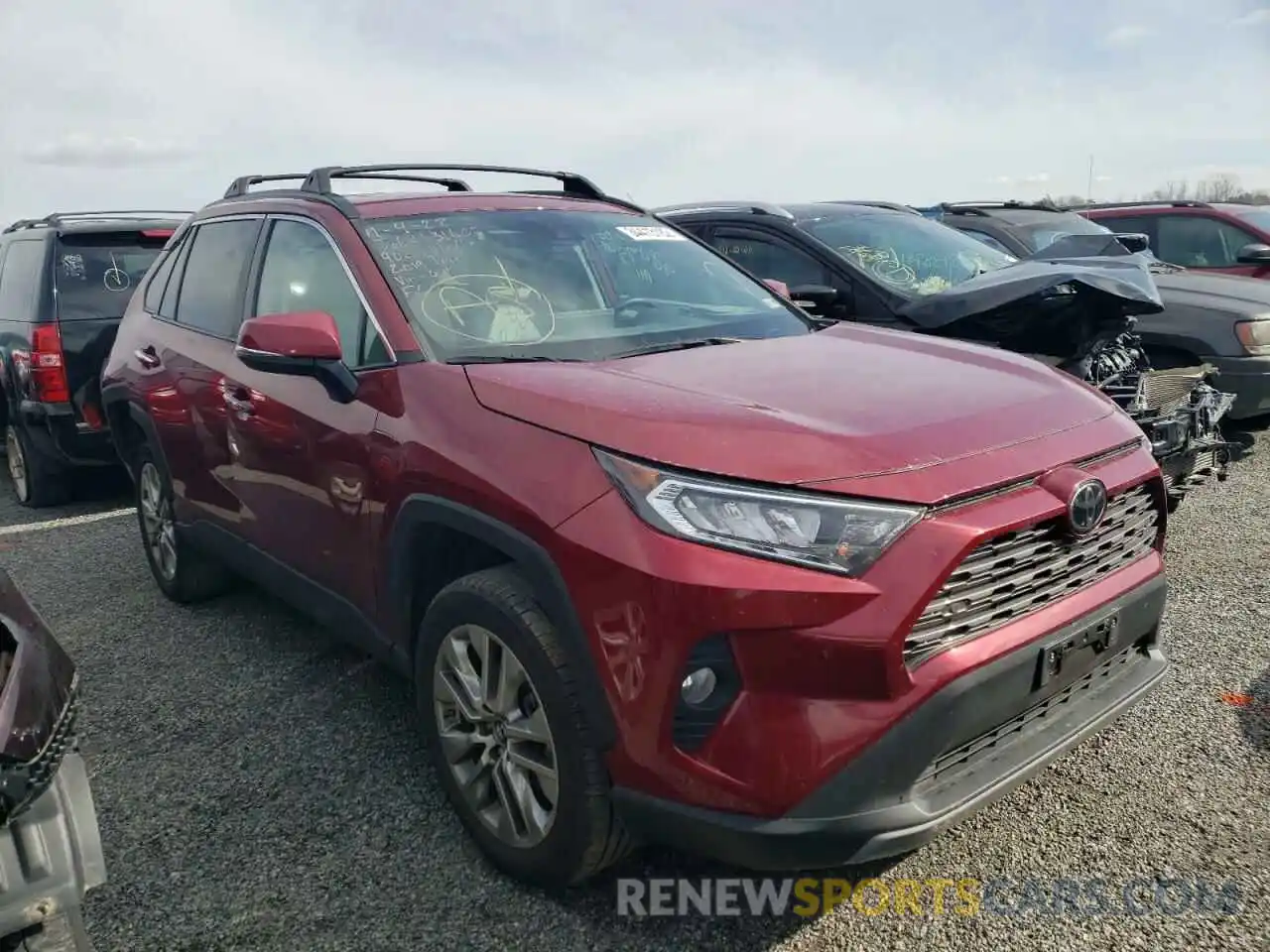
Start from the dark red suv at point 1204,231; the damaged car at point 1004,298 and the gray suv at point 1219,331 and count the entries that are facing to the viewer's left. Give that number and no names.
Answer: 0

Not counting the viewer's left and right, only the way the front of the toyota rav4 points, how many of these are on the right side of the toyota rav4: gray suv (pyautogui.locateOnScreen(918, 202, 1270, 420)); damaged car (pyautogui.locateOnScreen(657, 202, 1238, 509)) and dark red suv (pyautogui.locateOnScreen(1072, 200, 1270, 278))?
0

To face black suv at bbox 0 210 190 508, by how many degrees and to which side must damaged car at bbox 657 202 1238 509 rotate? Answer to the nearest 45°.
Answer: approximately 135° to its right

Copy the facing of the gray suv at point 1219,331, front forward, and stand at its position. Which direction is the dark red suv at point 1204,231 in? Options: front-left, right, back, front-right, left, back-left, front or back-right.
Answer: back-left

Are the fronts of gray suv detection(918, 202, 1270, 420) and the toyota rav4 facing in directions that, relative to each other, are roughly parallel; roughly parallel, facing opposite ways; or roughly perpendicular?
roughly parallel

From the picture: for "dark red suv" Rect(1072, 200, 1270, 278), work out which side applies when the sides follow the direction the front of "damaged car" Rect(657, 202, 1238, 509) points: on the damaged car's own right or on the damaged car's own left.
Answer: on the damaged car's own left

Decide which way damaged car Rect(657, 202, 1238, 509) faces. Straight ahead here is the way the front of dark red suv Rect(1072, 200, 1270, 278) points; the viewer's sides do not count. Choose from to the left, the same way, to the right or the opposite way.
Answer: the same way

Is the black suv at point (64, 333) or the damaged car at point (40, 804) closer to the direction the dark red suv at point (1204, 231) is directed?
the damaged car

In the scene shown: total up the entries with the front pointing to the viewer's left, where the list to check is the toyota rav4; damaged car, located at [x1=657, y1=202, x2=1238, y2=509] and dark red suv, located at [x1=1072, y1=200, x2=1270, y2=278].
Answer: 0

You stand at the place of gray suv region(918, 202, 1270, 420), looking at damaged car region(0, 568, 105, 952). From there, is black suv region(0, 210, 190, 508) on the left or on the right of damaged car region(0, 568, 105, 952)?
right

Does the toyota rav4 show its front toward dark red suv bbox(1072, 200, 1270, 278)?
no

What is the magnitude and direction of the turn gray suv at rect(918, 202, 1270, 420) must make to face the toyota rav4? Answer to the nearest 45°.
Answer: approximately 45° to its right

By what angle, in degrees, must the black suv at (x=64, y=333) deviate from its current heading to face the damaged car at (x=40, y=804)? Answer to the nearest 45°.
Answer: approximately 135° to its left

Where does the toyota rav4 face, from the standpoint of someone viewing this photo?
facing the viewer and to the right of the viewer

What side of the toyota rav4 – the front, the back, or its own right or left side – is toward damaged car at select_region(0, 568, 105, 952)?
right
